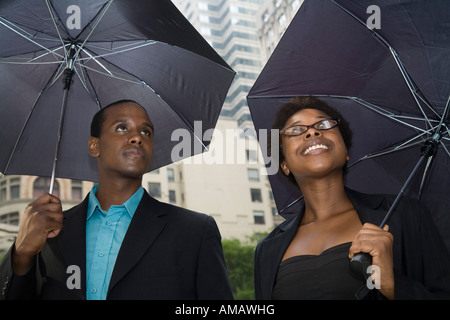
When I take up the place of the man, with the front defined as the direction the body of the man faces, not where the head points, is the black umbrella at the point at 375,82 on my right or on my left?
on my left

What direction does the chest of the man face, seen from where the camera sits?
toward the camera

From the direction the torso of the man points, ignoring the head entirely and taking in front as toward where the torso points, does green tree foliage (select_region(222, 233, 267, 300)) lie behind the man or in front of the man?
behind

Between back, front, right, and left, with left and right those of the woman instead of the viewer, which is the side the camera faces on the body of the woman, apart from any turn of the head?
front

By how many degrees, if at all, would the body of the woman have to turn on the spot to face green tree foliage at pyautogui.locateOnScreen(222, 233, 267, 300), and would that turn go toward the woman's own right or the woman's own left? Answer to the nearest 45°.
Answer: approximately 180°
